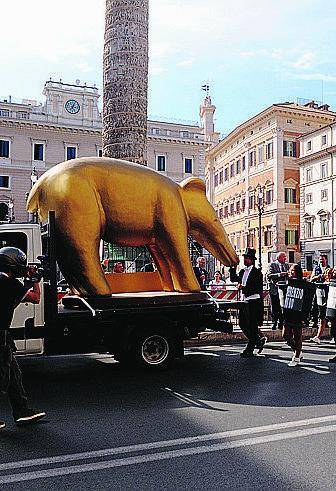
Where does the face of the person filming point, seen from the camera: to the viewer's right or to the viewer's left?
to the viewer's right

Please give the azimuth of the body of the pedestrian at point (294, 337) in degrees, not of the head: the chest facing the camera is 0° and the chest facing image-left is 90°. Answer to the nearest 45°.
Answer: approximately 45°

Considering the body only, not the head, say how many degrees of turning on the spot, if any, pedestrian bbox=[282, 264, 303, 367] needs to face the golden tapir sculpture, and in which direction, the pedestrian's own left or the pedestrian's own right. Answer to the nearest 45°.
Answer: approximately 45° to the pedestrian's own right

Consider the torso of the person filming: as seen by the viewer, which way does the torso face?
to the viewer's right

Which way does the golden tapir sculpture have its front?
to the viewer's right

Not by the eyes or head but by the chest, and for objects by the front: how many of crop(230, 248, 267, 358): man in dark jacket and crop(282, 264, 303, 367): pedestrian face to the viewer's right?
0

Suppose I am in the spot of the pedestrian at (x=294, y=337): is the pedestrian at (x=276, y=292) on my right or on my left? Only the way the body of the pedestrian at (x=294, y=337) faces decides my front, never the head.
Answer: on my right

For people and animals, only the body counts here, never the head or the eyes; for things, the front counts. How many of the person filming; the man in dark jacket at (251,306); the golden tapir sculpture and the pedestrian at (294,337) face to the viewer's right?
2

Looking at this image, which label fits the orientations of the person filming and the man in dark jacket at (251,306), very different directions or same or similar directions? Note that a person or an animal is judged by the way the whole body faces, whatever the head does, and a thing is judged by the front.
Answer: very different directions

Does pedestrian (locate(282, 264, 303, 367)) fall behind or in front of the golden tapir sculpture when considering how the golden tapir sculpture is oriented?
in front

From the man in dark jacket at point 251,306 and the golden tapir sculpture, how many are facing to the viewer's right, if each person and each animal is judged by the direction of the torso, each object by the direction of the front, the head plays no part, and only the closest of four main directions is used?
1

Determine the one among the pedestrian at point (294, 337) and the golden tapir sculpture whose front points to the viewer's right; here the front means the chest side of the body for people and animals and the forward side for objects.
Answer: the golden tapir sculpture
